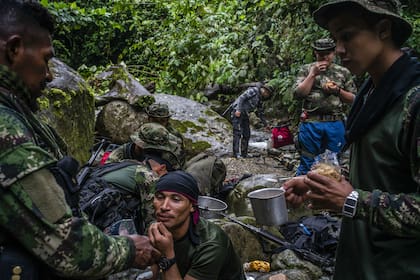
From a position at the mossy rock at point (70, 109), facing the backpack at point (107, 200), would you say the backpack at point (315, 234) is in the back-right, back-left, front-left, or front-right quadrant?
front-left

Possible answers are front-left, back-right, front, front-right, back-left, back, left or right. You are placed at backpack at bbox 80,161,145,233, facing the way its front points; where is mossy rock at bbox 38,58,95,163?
right

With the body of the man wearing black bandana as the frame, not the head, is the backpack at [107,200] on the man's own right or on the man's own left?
on the man's own right

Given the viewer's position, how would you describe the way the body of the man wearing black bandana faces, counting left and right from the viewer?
facing the viewer and to the left of the viewer

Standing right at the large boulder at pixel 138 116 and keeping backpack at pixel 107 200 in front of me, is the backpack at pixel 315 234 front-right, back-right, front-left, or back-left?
front-left

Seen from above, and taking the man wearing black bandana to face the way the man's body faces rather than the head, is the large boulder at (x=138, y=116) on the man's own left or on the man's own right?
on the man's own right

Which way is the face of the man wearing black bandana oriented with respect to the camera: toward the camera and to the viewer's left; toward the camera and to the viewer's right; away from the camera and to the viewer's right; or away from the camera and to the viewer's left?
toward the camera and to the viewer's left

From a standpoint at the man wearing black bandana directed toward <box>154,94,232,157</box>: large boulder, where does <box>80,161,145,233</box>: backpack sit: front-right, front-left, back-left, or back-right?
front-left

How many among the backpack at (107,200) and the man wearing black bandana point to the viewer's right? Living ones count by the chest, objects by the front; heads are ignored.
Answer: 0
